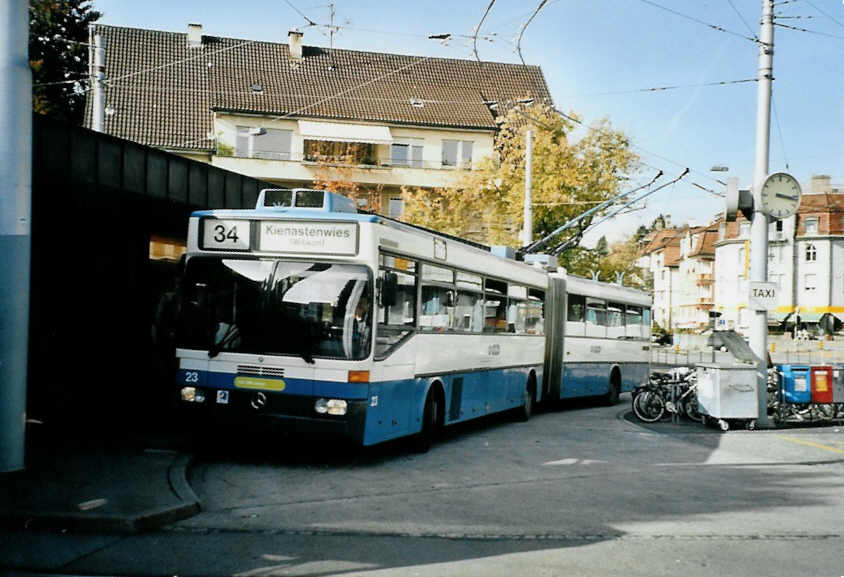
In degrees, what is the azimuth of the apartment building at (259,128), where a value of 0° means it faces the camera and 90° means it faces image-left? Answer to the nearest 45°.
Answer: approximately 0°

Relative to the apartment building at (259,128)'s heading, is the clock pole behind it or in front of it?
in front

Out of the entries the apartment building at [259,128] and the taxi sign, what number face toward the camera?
2

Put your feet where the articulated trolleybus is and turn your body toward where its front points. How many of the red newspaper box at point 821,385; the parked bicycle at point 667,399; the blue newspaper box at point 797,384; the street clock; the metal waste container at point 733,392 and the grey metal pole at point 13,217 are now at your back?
5

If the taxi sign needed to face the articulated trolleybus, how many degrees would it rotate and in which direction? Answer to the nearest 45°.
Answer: approximately 45° to its right

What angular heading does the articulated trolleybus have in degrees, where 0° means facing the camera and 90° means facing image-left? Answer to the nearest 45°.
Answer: approximately 45°

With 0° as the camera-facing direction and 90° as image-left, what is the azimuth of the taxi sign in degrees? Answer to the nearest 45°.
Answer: approximately 0°

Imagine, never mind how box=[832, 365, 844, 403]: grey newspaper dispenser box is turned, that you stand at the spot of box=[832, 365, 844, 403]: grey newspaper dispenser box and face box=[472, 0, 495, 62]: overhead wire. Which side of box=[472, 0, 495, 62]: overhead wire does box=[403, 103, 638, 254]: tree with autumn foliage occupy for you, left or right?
right

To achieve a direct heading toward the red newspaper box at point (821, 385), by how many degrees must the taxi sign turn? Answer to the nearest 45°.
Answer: approximately 135° to its left
